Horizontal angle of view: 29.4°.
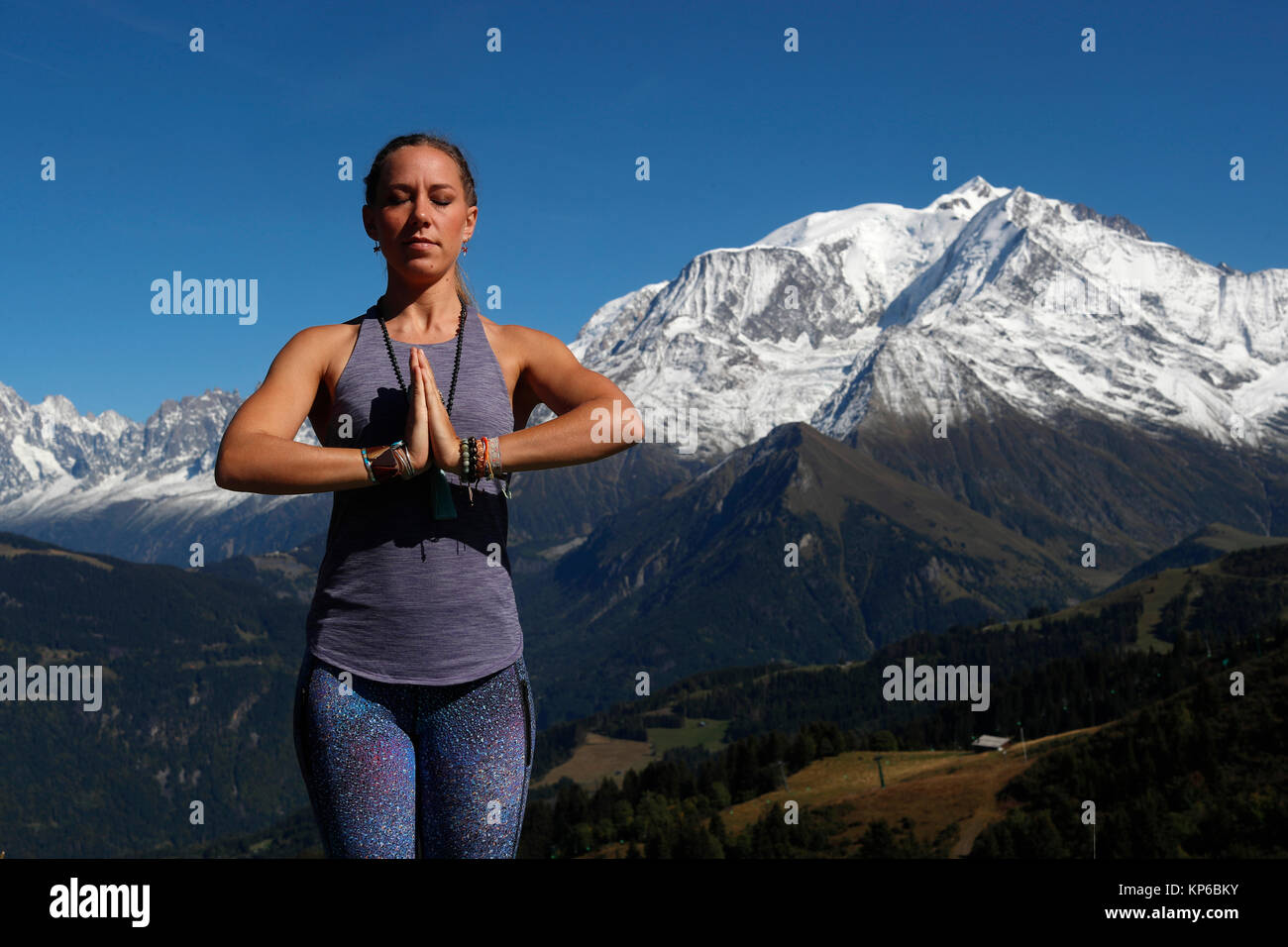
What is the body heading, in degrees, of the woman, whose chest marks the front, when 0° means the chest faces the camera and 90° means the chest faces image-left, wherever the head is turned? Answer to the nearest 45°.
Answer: approximately 0°
